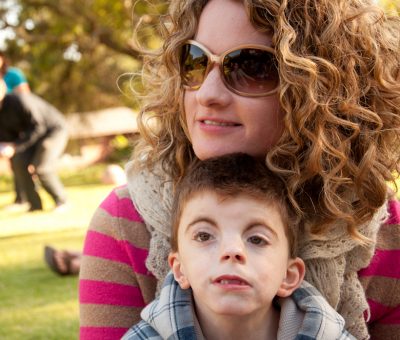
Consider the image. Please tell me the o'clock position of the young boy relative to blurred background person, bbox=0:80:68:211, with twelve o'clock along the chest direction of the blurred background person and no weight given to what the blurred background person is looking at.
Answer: The young boy is roughly at 9 o'clock from the blurred background person.

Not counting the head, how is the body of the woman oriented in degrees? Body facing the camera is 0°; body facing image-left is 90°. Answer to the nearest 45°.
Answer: approximately 45°

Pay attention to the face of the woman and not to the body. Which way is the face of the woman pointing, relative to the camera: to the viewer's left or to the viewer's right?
to the viewer's left

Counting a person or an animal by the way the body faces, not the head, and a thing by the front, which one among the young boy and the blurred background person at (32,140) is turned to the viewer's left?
the blurred background person

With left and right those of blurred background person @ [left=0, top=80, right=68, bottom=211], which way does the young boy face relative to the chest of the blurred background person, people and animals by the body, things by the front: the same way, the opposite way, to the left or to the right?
to the left

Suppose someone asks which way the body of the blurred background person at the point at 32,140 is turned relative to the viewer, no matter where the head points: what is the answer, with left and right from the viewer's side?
facing to the left of the viewer

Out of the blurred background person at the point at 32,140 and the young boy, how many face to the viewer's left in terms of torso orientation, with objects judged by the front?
1

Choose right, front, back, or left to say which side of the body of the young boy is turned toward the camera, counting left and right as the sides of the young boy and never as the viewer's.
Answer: front

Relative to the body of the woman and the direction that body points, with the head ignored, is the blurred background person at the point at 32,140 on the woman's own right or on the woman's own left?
on the woman's own right
